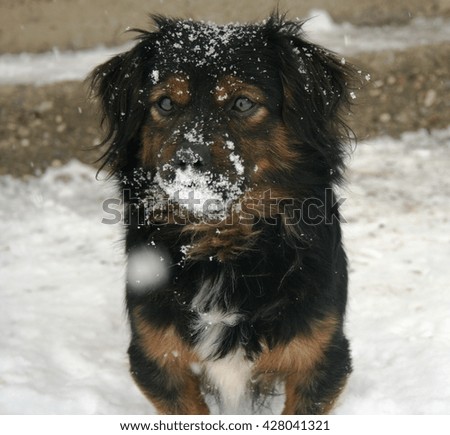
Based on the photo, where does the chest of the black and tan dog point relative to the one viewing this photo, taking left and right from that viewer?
facing the viewer
